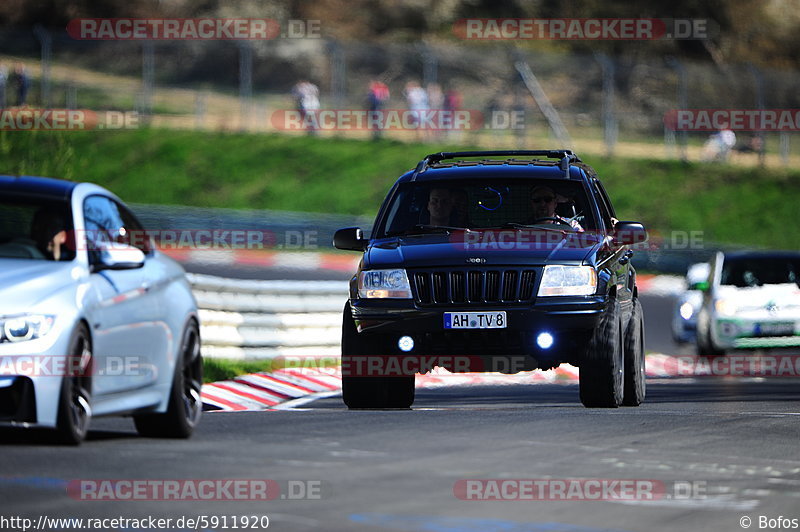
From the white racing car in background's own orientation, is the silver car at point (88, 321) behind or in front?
in front

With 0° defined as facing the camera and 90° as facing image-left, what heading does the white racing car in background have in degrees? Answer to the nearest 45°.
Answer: approximately 0°

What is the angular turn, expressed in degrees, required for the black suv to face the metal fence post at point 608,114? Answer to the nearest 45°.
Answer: approximately 180°

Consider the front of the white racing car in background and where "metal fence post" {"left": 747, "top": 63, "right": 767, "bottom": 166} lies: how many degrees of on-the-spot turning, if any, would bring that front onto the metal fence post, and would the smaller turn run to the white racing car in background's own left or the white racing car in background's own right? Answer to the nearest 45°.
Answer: approximately 180°

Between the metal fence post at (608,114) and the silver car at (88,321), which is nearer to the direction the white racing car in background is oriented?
the silver car

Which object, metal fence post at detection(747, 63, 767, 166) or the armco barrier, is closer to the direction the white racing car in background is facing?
the armco barrier

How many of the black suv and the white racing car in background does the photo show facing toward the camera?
2

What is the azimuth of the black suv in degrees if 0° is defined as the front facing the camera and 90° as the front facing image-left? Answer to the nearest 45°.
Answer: approximately 0°

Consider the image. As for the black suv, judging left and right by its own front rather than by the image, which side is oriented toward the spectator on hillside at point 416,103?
back

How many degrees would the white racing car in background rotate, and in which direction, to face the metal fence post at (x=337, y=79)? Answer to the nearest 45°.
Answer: approximately 135° to its right

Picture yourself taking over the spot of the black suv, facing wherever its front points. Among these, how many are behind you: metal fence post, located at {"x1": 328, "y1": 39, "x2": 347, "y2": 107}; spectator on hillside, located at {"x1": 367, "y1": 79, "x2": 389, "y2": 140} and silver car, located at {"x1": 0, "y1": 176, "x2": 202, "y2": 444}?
2

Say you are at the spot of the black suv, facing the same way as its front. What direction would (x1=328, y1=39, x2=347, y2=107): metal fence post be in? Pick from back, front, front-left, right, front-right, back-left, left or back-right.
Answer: back
